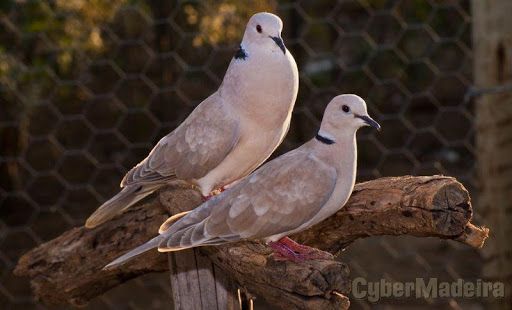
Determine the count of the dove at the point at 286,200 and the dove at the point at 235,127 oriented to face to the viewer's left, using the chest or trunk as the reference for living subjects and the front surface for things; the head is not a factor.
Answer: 0

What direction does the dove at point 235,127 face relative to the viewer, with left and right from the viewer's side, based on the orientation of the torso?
facing the viewer and to the right of the viewer

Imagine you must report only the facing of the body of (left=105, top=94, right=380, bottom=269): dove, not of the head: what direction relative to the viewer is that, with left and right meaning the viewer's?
facing to the right of the viewer
